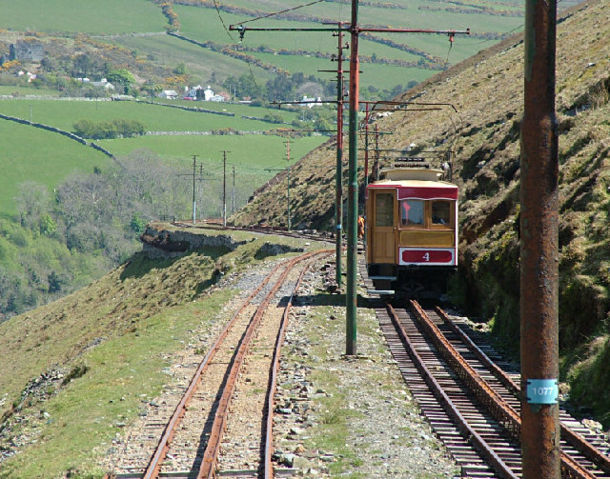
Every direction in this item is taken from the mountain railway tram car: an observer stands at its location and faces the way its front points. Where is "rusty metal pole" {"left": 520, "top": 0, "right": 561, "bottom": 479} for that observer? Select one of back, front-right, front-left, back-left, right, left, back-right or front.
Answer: front

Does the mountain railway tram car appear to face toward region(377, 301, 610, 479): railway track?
yes

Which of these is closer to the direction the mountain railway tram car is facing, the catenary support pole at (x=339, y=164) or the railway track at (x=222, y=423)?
the railway track

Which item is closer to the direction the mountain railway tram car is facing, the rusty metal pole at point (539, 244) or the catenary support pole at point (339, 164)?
the rusty metal pole

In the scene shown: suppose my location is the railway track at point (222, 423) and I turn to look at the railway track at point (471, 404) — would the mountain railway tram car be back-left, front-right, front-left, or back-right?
front-left

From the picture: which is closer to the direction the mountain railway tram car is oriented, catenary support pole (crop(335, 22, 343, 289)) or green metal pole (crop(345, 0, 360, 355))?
the green metal pole

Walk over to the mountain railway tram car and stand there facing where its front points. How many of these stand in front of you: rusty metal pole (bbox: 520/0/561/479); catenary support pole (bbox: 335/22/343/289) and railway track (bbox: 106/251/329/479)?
2

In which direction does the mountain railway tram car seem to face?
toward the camera

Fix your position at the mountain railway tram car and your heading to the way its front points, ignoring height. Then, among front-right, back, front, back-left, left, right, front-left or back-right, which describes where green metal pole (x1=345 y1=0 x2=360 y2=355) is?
front

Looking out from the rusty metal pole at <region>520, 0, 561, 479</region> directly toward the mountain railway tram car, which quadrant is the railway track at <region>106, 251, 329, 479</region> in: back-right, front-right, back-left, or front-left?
front-left

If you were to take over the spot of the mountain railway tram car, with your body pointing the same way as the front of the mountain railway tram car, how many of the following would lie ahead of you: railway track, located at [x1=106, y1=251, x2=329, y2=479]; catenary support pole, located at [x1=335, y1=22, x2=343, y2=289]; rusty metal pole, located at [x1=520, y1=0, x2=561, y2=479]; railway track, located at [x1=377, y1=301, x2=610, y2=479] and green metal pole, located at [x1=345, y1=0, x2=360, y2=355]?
4

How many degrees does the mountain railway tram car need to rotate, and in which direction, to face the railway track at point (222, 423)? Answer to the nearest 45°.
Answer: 0° — it already faces it
